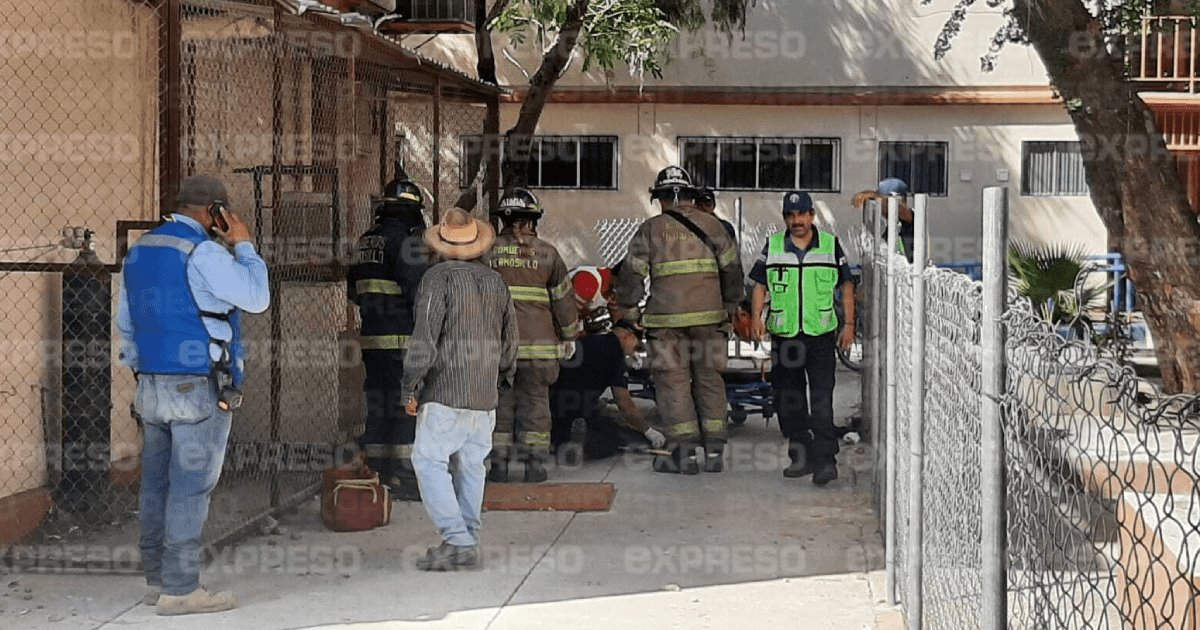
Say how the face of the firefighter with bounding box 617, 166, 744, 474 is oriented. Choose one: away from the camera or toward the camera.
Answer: away from the camera

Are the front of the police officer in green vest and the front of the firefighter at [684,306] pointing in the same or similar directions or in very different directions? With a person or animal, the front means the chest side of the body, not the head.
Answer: very different directions

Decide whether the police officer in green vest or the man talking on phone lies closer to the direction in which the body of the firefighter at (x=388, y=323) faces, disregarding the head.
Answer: the police officer in green vest

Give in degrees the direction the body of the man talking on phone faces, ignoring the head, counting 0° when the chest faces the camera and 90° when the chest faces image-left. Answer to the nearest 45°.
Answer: approximately 225°

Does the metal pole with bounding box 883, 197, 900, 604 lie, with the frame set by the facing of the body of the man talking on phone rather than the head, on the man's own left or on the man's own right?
on the man's own right

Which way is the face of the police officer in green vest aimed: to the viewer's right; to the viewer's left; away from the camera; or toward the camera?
toward the camera

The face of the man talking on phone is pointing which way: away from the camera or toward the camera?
away from the camera

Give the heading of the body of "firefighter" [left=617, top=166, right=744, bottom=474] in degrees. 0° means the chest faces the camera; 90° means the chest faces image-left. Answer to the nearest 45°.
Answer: approximately 180°

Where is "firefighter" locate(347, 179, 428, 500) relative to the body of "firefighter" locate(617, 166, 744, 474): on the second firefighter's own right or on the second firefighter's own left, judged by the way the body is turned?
on the second firefighter's own left

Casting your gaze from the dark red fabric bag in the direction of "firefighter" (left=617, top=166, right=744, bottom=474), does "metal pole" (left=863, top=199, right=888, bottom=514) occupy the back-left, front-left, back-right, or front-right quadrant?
front-right

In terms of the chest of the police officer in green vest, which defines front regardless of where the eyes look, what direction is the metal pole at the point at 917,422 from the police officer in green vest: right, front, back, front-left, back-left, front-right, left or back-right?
front

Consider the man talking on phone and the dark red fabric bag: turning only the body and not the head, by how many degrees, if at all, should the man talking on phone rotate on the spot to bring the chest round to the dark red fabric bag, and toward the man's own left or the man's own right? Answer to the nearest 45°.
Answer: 0° — they already face it

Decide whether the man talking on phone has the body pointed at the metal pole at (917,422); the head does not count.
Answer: no

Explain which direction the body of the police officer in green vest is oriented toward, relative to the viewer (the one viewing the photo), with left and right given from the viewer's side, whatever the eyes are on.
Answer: facing the viewer

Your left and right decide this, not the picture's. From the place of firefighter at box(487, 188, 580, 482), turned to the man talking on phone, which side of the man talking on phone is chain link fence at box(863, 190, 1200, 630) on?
left

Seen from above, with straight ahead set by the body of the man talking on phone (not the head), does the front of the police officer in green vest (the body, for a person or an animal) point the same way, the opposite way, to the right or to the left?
the opposite way

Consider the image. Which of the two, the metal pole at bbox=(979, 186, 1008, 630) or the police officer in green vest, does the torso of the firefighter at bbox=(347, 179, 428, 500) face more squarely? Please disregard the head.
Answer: the police officer in green vest
